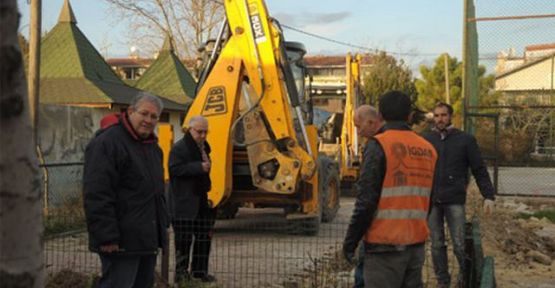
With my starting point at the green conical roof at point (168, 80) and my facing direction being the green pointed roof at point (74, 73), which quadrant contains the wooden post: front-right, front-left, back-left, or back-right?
front-left

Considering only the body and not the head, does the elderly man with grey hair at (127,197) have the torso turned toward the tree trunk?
no

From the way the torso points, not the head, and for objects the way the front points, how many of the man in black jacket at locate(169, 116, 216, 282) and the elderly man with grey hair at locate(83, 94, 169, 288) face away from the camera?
0

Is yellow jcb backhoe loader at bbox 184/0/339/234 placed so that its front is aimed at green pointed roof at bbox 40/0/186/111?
no

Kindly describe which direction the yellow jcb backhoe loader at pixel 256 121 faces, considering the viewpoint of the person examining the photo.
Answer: facing away from the viewer and to the right of the viewer

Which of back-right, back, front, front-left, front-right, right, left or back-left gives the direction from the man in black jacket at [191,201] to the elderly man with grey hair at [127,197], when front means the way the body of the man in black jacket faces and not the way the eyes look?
front-right

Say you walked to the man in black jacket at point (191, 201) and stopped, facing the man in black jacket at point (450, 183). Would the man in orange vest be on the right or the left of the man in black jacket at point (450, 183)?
right

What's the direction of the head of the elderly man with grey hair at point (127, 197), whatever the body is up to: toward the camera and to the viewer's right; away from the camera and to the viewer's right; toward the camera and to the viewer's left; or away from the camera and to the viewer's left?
toward the camera and to the viewer's right

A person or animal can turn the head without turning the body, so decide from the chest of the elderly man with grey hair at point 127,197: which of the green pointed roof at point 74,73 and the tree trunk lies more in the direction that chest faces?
the tree trunk

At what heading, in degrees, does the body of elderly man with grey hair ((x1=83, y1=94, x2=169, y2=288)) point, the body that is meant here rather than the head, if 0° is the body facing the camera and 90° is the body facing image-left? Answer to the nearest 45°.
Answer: approximately 315°

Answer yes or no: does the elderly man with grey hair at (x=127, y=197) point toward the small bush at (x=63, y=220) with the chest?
no
